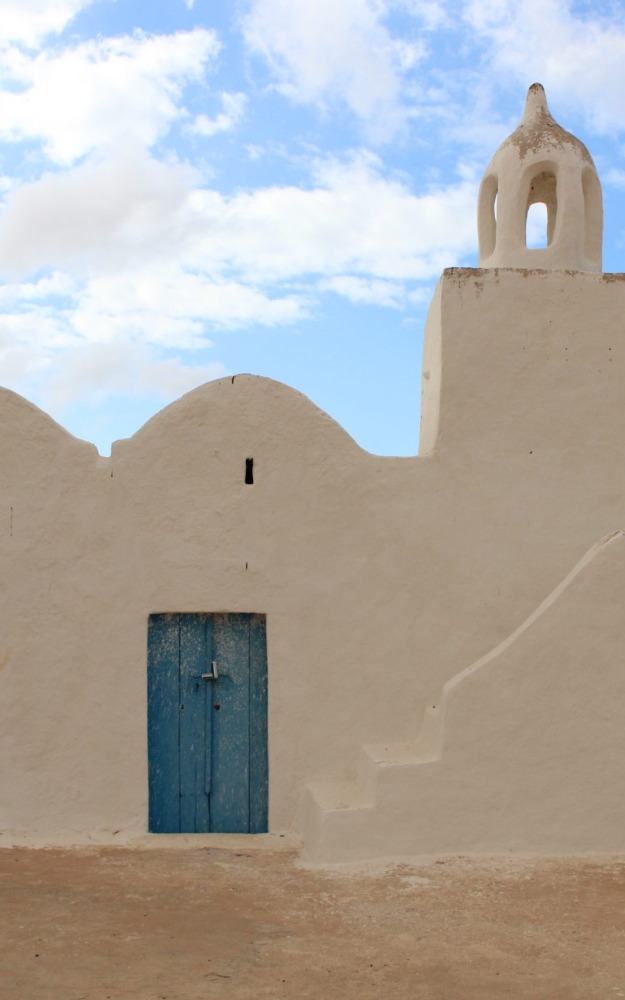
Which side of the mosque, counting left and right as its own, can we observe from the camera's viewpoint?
front
